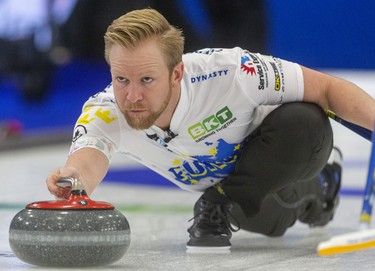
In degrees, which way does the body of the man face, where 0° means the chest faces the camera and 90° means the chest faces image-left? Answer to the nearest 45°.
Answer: approximately 45°

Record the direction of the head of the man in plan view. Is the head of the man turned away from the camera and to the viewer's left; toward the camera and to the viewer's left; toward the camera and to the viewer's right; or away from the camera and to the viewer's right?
toward the camera and to the viewer's left
